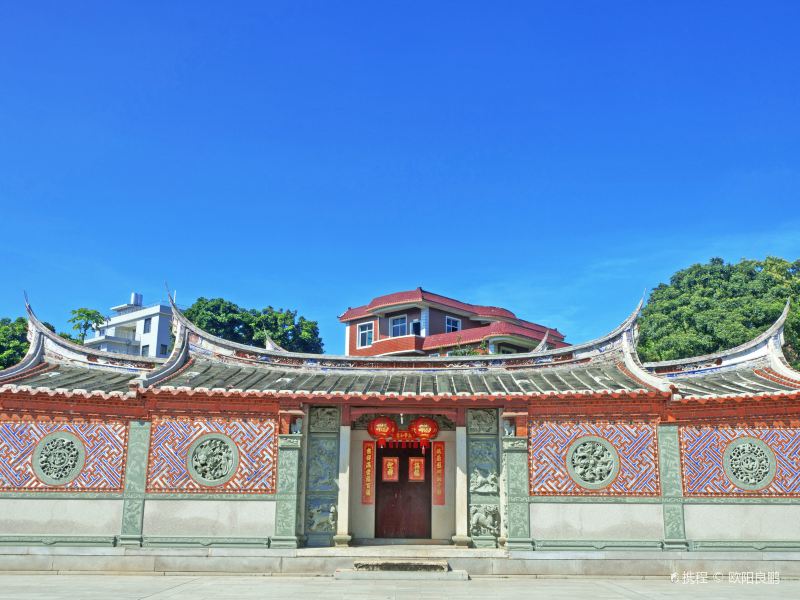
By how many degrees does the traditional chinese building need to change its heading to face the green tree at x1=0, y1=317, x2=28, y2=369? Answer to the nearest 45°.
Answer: approximately 135° to its right

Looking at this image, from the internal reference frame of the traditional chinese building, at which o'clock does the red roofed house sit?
The red roofed house is roughly at 6 o'clock from the traditional chinese building.

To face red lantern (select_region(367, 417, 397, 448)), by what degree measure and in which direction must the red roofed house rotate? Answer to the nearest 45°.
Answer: approximately 45° to its right

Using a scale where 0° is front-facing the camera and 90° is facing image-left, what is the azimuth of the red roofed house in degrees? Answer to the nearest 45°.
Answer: approximately 315°

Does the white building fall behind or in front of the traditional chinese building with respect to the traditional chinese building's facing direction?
behind

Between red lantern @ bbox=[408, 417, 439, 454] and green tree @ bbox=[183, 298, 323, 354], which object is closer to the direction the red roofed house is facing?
the red lantern
